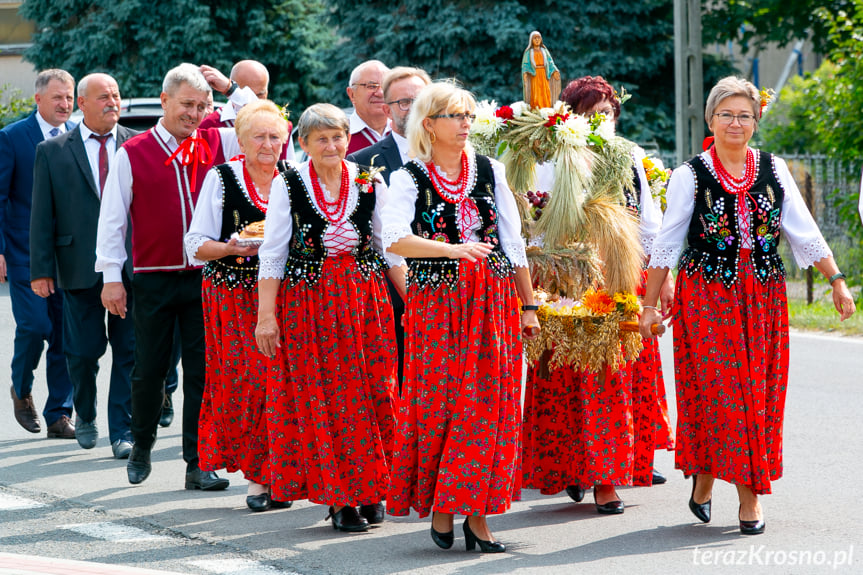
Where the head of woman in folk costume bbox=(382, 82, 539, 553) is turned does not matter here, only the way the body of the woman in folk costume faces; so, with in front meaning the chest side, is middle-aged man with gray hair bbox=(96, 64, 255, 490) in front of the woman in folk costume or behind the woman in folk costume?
behind

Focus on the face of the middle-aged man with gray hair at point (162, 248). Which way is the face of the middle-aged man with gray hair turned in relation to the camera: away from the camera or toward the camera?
toward the camera

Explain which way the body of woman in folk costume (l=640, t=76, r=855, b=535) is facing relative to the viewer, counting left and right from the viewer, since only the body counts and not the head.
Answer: facing the viewer

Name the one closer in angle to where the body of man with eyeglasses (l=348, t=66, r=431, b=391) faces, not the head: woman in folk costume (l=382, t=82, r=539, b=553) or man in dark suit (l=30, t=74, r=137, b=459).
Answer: the woman in folk costume

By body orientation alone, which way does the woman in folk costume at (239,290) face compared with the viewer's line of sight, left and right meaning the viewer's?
facing the viewer and to the right of the viewer

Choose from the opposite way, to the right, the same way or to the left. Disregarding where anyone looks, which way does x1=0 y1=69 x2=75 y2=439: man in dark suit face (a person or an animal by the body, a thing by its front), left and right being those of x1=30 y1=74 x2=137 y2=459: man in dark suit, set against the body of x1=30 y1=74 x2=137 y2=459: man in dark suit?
the same way

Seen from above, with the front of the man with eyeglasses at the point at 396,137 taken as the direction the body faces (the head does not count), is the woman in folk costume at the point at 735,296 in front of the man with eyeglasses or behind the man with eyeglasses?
in front

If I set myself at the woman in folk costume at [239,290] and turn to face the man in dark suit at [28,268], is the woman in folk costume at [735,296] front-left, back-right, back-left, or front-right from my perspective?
back-right

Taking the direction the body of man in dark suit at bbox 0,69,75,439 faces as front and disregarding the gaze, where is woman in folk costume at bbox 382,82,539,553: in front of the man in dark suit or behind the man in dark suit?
in front

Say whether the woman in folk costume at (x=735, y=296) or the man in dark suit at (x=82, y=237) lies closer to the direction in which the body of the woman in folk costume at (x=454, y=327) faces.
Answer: the woman in folk costume

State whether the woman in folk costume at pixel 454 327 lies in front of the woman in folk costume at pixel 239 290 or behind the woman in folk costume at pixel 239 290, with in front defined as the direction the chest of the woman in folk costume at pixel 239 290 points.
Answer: in front

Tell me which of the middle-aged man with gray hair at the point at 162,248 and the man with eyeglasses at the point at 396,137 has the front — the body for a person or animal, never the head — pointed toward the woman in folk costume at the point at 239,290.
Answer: the middle-aged man with gray hair

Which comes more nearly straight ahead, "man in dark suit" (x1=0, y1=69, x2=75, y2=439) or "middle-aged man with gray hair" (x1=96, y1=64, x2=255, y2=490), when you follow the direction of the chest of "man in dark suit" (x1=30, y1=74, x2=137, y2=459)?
the middle-aged man with gray hair

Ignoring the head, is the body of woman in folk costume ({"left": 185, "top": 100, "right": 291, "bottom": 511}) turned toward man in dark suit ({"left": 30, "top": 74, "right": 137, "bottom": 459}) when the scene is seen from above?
no

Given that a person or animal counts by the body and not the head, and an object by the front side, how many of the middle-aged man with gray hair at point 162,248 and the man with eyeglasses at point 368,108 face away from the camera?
0
